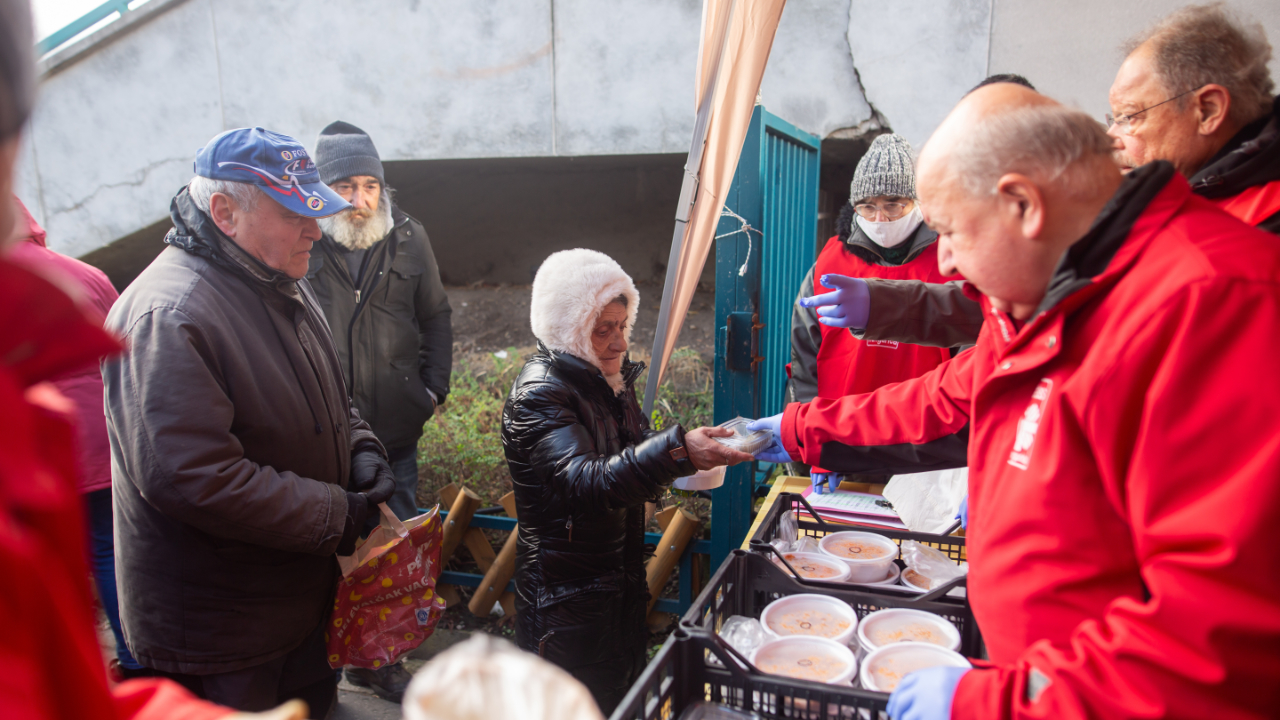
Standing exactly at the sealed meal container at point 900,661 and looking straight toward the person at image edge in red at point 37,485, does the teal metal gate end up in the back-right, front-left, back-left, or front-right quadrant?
back-right

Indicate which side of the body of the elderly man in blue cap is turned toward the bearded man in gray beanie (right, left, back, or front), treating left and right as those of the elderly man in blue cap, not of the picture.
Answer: left

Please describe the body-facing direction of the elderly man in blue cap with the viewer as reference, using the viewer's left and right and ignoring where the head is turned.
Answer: facing to the right of the viewer

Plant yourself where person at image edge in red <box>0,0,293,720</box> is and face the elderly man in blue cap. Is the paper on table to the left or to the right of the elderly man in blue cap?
right

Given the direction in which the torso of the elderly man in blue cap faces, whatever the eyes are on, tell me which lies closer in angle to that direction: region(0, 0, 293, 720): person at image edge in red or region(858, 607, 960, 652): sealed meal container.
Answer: the sealed meal container

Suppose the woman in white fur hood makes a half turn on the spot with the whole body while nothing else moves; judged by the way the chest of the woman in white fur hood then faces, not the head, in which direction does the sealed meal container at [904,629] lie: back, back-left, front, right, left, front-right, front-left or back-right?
back-left

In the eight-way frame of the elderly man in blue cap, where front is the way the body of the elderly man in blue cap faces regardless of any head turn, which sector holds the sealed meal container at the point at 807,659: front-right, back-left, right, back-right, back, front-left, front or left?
front-right

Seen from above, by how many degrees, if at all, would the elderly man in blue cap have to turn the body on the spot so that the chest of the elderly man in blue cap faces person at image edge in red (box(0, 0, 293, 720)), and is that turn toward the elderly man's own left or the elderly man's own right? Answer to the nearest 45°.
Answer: approximately 90° to the elderly man's own right

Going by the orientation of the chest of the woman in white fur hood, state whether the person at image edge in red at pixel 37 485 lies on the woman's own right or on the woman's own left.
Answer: on the woman's own right

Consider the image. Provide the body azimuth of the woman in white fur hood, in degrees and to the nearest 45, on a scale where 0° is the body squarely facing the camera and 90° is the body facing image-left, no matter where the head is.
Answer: approximately 270°

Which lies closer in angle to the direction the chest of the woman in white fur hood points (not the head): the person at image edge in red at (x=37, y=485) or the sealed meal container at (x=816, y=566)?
the sealed meal container

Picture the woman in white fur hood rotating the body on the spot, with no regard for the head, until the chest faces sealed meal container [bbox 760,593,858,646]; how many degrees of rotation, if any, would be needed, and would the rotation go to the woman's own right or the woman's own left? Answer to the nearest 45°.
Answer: approximately 45° to the woman's own right

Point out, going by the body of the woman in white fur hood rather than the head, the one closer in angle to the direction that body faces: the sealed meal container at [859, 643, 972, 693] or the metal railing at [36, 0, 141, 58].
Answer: the sealed meal container

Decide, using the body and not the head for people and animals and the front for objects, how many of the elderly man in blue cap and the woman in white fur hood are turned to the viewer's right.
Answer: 2
